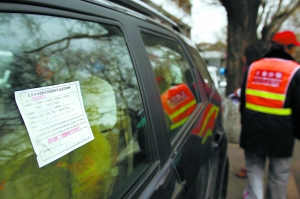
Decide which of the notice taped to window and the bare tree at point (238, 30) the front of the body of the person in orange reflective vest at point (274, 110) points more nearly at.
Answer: the bare tree

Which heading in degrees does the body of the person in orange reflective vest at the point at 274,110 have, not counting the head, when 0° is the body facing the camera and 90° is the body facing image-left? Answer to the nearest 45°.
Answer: approximately 225°

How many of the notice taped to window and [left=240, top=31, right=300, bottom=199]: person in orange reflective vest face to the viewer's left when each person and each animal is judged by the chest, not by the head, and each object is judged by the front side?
0

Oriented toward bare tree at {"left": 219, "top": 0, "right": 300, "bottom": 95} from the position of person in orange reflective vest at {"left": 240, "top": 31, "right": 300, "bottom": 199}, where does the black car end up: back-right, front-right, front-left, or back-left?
back-left

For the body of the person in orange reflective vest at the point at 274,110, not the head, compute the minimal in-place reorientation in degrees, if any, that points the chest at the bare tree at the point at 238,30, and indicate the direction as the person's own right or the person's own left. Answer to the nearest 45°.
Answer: approximately 45° to the person's own left

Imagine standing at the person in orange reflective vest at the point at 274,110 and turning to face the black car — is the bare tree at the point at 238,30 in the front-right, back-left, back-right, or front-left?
back-right
